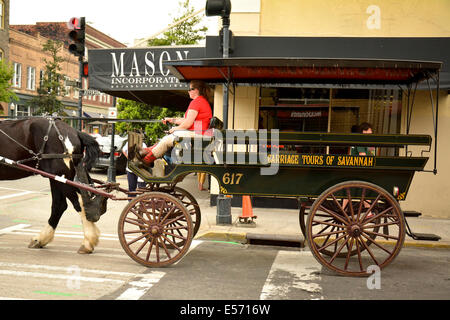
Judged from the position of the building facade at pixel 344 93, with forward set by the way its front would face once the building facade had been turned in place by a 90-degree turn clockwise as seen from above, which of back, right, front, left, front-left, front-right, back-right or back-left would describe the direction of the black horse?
front-left

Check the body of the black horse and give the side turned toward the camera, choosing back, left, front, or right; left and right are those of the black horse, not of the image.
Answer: left

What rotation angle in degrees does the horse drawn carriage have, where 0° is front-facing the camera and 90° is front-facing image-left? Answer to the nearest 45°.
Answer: approximately 90°

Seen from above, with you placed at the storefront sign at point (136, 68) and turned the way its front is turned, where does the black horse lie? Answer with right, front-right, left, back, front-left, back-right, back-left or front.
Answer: front

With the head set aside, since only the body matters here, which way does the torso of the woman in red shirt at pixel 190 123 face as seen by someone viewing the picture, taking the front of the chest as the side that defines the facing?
to the viewer's left

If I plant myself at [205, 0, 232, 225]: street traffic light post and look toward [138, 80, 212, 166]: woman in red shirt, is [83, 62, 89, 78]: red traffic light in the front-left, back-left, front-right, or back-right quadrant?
back-right

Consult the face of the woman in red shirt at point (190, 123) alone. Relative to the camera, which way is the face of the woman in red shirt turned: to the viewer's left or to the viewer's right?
to the viewer's left

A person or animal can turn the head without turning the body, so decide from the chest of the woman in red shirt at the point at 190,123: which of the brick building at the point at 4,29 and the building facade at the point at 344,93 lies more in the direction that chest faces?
the brick building

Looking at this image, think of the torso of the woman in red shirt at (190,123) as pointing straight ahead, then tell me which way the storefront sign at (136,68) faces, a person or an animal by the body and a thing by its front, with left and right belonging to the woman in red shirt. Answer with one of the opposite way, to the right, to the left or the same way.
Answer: to the left

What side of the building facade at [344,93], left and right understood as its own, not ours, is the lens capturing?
front

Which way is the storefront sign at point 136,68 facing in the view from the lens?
facing the viewer

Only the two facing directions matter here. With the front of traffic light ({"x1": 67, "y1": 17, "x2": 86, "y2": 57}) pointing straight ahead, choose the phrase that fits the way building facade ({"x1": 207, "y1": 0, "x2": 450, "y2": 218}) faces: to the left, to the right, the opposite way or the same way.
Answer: the same way

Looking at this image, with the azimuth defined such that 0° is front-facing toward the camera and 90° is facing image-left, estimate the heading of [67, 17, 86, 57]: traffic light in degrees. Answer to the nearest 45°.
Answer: approximately 45°

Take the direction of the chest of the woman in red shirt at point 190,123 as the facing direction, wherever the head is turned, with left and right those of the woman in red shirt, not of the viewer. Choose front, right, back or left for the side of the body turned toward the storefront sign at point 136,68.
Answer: right

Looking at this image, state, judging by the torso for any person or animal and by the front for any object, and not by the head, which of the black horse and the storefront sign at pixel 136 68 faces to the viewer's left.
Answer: the black horse

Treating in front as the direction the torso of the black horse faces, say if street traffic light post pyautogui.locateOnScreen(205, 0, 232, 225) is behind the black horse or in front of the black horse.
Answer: behind

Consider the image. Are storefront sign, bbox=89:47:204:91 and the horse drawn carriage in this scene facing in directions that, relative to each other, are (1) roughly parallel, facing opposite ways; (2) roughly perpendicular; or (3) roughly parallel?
roughly perpendicular
